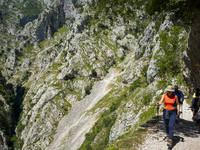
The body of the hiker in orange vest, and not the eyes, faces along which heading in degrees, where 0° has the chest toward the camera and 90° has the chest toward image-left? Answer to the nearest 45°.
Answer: approximately 0°
